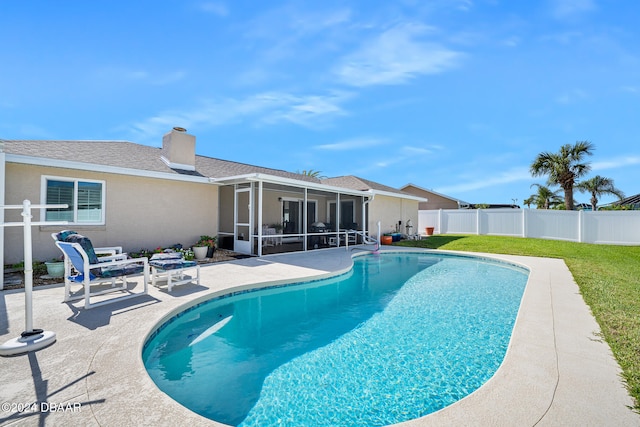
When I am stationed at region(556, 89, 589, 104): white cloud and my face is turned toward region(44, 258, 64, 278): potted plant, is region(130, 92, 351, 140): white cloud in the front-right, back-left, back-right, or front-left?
front-right

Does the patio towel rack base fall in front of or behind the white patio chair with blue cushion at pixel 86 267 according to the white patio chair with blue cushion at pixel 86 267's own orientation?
behind

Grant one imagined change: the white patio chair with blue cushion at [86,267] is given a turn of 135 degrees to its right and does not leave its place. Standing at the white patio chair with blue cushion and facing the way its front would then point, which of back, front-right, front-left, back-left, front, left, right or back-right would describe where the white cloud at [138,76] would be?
back
